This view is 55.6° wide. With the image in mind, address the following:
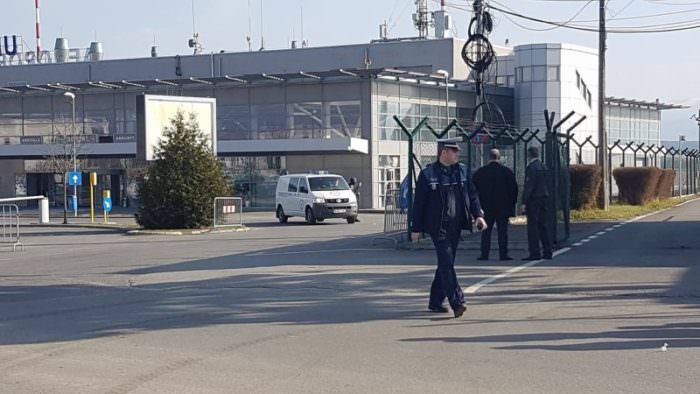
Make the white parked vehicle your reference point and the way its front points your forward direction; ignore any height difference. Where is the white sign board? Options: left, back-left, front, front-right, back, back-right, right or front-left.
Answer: back-right

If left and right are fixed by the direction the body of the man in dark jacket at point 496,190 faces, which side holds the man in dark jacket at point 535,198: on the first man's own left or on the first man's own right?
on the first man's own right

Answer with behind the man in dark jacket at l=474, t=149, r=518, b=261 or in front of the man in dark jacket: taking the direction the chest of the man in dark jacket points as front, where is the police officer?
behind

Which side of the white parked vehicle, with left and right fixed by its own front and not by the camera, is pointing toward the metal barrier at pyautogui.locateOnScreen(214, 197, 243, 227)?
right

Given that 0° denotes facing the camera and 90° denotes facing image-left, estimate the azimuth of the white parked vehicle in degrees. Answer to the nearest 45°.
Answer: approximately 315°

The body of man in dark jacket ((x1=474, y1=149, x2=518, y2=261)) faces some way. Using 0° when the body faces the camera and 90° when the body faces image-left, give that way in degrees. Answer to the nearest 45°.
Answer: approximately 180°

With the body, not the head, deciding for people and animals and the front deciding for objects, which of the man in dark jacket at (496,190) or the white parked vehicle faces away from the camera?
the man in dark jacket
